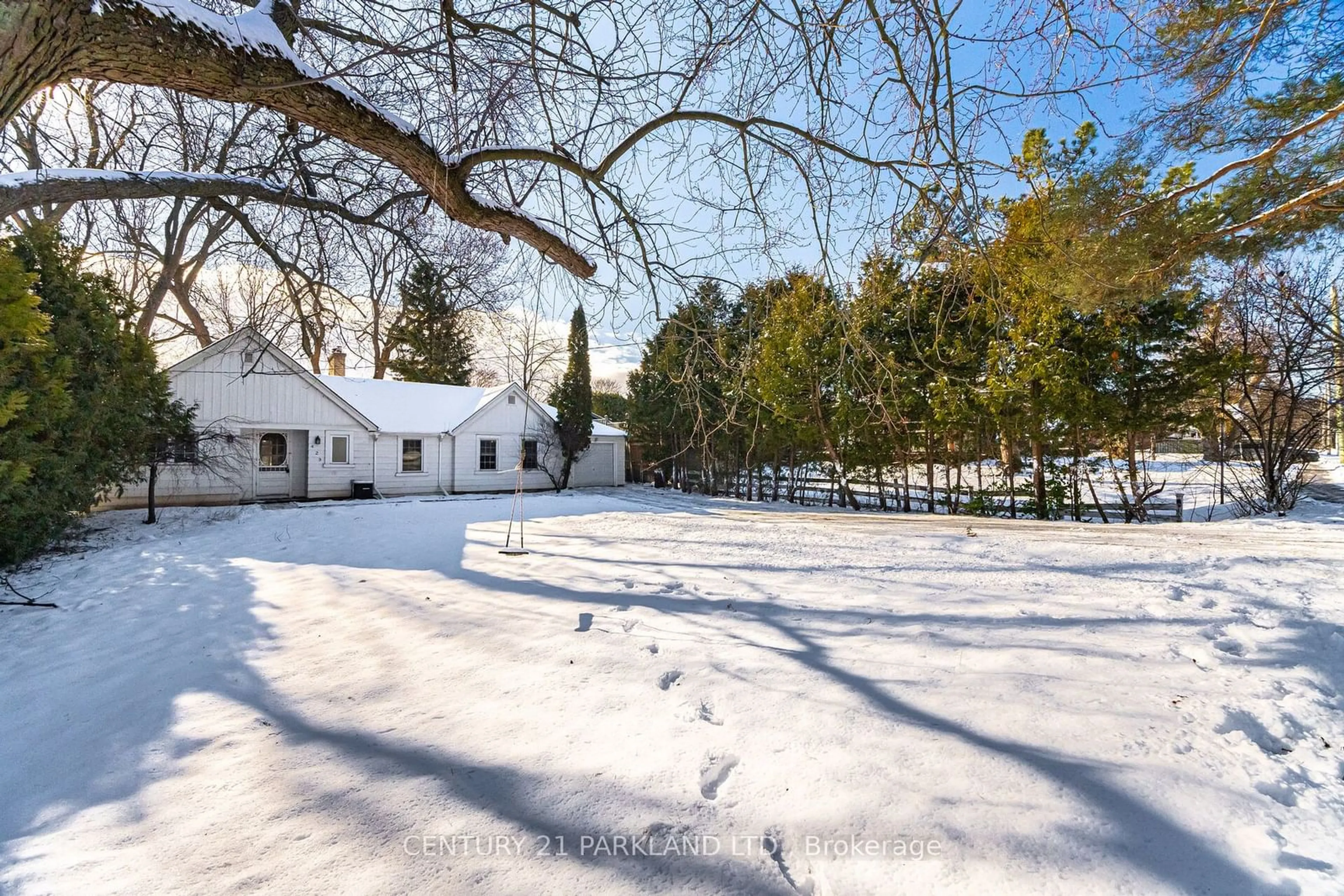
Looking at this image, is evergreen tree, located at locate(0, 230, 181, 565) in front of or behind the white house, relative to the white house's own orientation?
in front

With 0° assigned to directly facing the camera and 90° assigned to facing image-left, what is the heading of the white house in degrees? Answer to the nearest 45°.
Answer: approximately 0°
